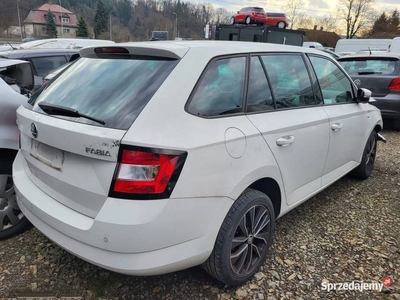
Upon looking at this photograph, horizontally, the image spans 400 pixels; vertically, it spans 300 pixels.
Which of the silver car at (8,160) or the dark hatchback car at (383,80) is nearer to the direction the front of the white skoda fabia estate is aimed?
the dark hatchback car

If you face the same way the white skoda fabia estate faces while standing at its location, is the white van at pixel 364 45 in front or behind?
in front

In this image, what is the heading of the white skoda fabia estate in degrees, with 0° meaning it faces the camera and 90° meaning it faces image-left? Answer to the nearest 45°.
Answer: approximately 225°

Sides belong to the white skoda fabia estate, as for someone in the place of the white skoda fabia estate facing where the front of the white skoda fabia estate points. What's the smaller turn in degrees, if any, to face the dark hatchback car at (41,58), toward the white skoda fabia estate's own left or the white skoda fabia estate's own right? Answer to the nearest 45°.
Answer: approximately 90° to the white skoda fabia estate's own left

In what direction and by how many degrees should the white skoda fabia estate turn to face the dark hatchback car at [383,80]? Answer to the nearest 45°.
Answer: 0° — it already faces it

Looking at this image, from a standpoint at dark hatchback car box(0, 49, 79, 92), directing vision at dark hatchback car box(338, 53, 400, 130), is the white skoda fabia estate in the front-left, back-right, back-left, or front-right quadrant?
front-right

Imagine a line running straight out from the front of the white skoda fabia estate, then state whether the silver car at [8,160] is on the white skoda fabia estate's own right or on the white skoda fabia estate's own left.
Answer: on the white skoda fabia estate's own left

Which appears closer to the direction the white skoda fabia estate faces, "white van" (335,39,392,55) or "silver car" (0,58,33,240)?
the white van
